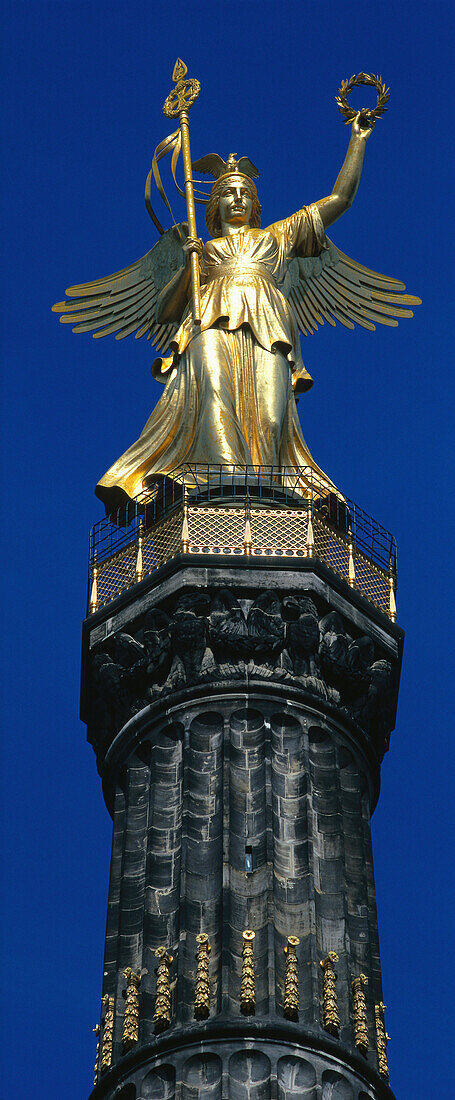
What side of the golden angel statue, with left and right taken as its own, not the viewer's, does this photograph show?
front
